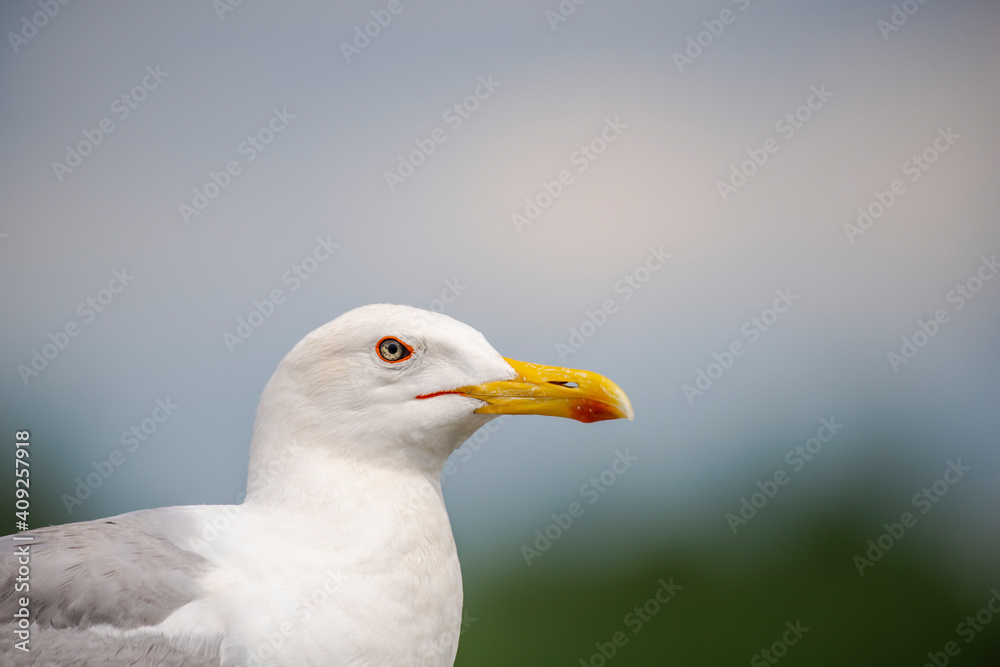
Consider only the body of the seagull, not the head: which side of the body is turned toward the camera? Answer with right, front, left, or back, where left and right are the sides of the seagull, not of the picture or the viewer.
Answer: right
